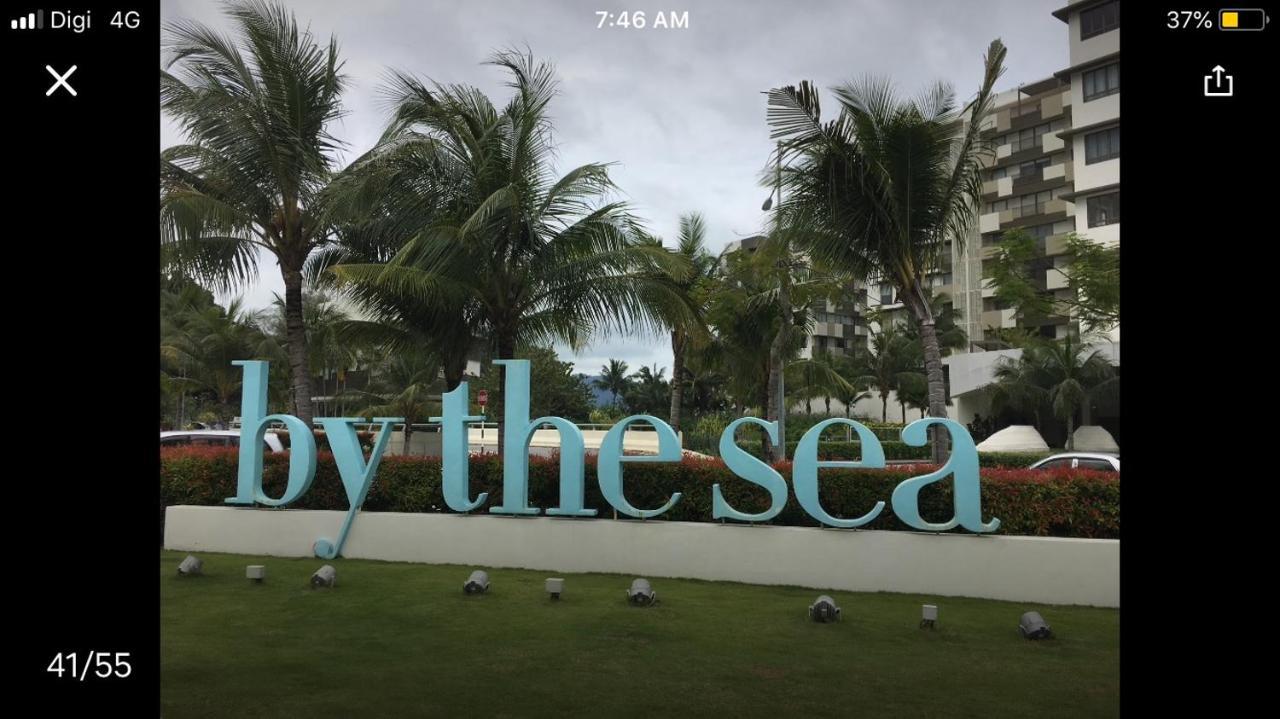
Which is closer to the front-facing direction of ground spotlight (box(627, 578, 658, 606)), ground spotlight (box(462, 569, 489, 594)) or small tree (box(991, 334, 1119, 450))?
the small tree

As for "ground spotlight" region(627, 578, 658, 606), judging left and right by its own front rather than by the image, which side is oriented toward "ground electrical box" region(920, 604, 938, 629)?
right

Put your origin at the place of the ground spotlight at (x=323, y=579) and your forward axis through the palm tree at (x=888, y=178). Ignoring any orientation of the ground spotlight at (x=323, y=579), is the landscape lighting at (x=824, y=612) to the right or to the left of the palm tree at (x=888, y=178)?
right

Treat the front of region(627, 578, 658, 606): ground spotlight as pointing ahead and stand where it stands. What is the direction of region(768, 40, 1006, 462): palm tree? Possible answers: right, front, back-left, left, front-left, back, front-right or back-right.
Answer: front-right

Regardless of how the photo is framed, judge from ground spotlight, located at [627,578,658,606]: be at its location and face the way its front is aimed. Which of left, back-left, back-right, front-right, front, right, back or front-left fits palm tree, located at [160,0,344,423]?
front-left

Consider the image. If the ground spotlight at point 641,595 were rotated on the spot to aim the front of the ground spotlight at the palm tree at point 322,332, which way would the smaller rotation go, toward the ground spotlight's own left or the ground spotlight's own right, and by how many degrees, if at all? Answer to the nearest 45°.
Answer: approximately 45° to the ground spotlight's own left

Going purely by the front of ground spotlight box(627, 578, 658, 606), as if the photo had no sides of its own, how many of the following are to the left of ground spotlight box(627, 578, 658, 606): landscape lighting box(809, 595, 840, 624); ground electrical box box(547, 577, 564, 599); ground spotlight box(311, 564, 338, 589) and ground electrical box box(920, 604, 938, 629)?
2

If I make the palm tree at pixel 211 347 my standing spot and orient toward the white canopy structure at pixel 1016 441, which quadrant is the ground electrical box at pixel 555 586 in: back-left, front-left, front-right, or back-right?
front-right

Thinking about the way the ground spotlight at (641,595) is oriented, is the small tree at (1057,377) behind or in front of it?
in front

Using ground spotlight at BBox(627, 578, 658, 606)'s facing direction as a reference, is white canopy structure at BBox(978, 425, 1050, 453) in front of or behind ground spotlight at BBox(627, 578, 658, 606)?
in front

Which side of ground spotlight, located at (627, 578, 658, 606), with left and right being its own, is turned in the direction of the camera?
back

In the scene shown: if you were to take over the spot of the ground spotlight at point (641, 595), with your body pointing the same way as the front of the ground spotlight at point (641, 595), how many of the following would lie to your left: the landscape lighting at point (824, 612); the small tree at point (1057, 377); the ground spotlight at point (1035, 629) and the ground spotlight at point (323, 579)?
1

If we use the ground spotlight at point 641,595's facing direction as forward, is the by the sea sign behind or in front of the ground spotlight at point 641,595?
in front

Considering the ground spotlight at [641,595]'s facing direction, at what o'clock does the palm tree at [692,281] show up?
The palm tree is roughly at 12 o'clock from the ground spotlight.

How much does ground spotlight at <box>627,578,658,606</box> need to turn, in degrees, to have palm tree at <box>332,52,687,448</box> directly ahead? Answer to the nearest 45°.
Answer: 0° — it already faces it

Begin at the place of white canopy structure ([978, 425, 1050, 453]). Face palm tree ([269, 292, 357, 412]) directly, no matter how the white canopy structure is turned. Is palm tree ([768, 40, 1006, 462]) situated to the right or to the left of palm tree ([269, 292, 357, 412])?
left

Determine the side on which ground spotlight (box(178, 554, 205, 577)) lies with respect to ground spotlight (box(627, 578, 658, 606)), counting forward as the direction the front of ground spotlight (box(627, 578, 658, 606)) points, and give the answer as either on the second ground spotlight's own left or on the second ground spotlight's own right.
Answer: on the second ground spotlight's own left
